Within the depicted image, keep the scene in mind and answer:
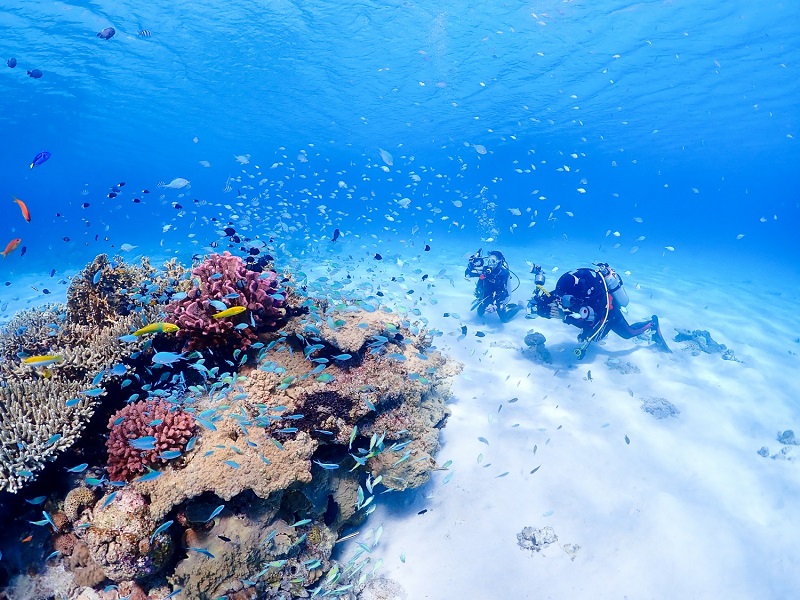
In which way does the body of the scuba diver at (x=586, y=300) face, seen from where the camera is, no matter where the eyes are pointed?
to the viewer's left

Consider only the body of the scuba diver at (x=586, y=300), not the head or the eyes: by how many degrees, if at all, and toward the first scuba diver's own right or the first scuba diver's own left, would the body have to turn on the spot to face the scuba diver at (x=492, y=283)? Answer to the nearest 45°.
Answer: approximately 45° to the first scuba diver's own right

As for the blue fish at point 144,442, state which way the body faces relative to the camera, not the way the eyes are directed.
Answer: to the viewer's left

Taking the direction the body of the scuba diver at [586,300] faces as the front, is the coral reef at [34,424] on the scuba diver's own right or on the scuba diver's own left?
on the scuba diver's own left

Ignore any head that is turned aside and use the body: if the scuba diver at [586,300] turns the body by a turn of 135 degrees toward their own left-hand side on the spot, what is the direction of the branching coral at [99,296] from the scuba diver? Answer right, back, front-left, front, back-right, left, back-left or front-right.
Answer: right

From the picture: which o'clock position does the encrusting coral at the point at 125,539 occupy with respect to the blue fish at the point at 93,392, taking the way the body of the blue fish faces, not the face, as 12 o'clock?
The encrusting coral is roughly at 9 o'clock from the blue fish.
